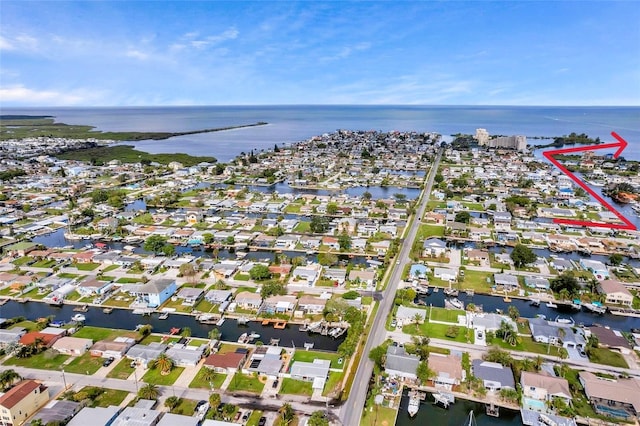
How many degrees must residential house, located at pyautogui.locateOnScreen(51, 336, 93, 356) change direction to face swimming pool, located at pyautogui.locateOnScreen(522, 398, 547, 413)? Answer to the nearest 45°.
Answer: approximately 90° to its left

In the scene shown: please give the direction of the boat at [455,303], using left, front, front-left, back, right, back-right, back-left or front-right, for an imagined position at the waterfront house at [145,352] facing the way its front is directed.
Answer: back-left

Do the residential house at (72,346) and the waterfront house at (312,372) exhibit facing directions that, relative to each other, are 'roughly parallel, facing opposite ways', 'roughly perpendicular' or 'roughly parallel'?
roughly parallel

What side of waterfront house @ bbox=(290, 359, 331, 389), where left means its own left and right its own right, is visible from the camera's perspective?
front

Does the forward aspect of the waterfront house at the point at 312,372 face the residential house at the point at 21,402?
no

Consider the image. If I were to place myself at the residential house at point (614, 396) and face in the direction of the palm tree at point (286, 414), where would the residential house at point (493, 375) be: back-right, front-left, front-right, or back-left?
front-right

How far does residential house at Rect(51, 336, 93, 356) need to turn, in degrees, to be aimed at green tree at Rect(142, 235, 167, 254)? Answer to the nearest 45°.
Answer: approximately 180°

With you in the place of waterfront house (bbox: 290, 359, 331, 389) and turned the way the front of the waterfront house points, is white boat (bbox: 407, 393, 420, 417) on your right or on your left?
on your left

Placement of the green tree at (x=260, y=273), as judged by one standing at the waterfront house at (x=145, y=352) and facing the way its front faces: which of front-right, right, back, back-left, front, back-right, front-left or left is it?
back

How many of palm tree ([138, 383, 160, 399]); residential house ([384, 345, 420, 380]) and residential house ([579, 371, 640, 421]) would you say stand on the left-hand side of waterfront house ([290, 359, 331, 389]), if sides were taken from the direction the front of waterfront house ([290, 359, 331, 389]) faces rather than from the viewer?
2

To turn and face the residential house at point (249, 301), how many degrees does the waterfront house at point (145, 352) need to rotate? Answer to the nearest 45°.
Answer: approximately 180°

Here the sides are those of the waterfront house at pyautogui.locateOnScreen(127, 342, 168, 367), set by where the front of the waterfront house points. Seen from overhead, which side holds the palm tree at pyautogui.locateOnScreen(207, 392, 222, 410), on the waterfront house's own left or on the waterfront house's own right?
on the waterfront house's own left

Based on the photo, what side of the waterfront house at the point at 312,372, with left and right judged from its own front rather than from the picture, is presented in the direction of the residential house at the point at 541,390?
left

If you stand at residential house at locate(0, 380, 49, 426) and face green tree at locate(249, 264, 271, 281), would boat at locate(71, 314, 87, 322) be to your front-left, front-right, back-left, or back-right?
front-left

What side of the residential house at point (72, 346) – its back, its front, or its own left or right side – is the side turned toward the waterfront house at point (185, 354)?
left

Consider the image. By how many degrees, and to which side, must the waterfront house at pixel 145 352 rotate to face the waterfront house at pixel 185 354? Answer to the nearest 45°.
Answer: approximately 90° to its left

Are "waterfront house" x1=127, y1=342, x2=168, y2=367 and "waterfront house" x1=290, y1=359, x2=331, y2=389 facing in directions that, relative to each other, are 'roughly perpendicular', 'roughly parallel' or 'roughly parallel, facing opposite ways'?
roughly parallel
